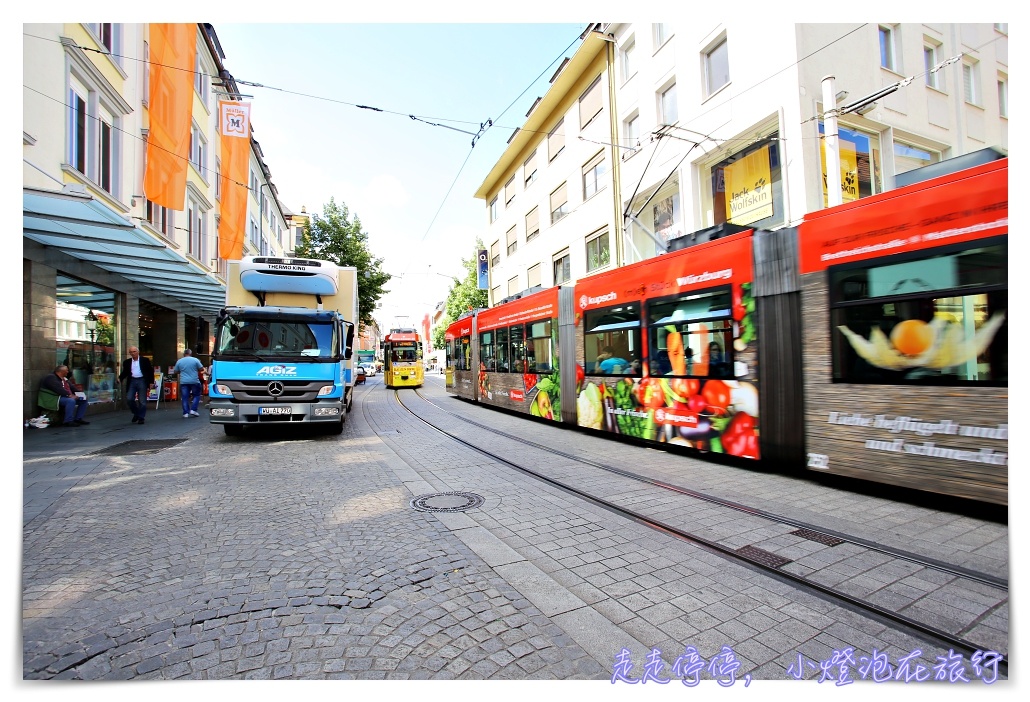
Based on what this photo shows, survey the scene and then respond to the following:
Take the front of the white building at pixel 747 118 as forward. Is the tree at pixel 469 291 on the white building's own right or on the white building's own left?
on the white building's own right

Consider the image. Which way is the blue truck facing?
toward the camera

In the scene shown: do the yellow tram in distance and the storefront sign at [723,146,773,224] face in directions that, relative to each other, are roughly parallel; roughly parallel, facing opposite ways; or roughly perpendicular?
roughly perpendicular

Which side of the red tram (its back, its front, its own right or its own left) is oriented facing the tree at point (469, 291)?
front

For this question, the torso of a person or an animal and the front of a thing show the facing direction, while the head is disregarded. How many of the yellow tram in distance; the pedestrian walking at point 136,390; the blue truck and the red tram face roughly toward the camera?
3

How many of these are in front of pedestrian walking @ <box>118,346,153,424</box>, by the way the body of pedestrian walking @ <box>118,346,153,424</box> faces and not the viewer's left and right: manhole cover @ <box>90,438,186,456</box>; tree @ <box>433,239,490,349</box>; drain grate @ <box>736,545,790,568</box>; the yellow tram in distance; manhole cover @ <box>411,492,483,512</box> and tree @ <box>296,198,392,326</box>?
3

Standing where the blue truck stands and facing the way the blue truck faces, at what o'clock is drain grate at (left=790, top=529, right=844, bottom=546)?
The drain grate is roughly at 11 o'clock from the blue truck.

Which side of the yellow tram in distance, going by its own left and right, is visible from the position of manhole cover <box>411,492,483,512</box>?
front

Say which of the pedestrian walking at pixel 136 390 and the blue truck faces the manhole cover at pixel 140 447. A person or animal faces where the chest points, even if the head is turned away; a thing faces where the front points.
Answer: the pedestrian walking

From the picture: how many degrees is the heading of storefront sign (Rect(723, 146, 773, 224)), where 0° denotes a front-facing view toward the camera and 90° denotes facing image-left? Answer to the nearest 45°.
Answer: approximately 45°

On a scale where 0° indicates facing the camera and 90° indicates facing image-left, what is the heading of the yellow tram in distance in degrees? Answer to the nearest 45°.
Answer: approximately 0°

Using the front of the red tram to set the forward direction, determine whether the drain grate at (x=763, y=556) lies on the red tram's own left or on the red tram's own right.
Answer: on the red tram's own left

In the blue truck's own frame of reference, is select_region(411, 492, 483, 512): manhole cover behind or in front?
in front

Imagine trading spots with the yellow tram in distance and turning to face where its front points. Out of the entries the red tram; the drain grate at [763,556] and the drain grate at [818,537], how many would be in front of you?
3

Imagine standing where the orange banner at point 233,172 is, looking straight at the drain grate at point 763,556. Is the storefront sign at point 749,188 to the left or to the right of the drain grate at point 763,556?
left

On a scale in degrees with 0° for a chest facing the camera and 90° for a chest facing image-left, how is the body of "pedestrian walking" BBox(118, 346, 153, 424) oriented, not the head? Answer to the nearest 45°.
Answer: approximately 0°
